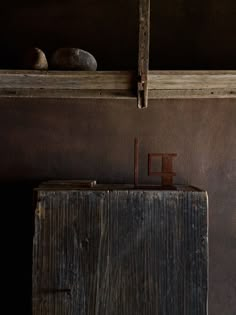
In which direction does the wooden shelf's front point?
toward the camera
